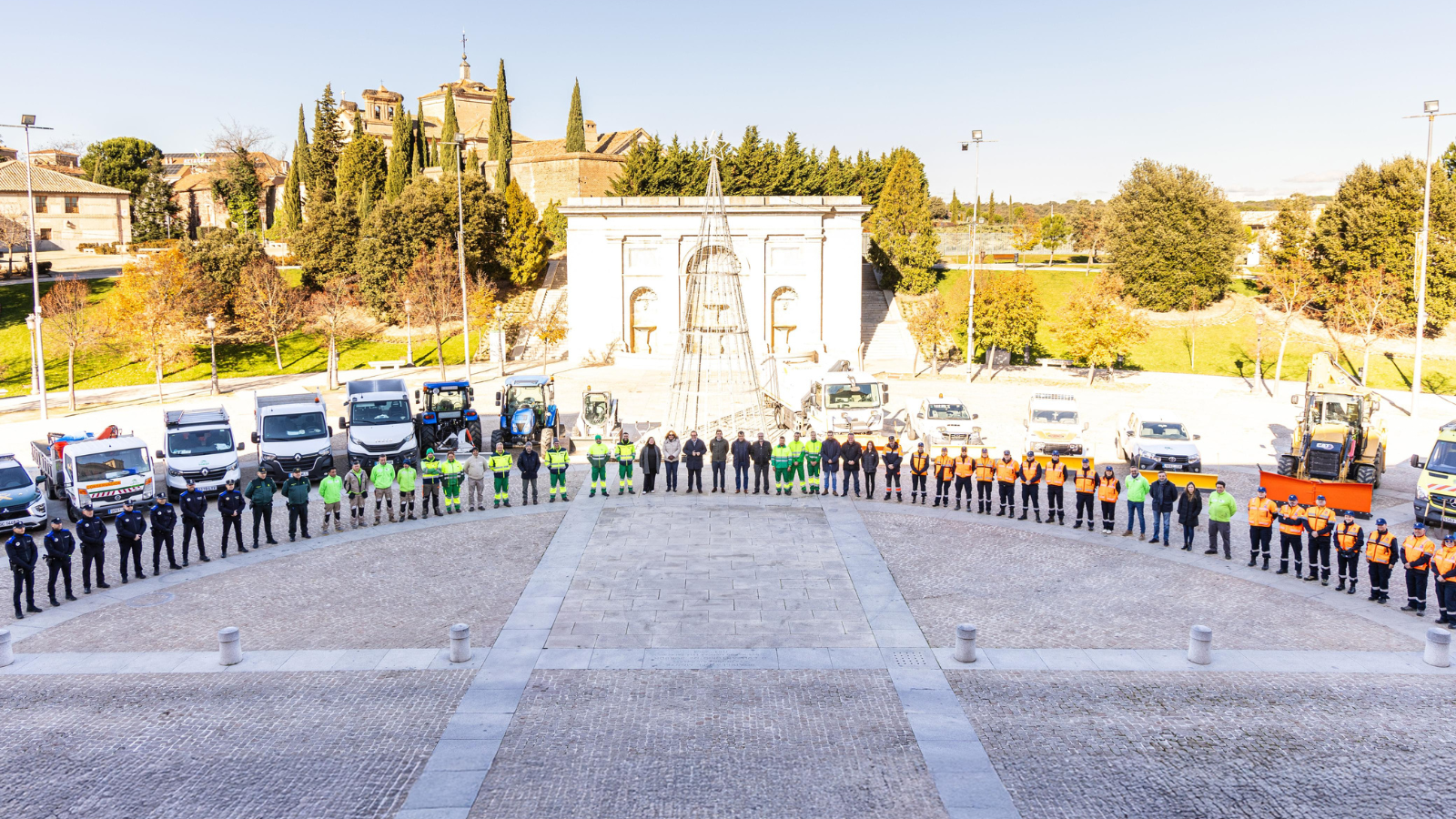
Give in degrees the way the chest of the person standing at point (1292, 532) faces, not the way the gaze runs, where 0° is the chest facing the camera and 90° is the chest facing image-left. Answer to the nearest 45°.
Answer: approximately 0°

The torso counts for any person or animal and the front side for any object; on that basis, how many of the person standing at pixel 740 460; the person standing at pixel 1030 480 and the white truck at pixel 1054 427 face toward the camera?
3

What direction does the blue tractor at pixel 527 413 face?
toward the camera

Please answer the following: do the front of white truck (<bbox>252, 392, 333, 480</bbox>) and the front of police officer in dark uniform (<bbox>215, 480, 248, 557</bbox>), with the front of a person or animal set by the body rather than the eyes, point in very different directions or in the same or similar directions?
same or similar directions

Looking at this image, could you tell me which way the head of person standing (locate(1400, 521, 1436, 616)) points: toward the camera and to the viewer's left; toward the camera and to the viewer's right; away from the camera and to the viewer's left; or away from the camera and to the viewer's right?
toward the camera and to the viewer's left

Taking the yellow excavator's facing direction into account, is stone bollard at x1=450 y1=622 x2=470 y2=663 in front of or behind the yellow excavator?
in front

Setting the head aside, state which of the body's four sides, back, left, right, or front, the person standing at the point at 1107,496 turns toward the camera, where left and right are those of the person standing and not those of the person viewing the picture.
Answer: front

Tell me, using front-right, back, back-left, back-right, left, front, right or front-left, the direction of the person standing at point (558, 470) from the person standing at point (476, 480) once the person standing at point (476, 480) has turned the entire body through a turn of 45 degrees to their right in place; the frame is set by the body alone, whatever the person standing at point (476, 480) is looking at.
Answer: back-left

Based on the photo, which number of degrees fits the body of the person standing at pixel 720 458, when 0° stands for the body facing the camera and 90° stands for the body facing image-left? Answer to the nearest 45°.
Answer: approximately 0°

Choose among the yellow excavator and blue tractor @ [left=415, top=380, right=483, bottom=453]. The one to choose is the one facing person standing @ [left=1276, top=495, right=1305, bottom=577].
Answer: the yellow excavator

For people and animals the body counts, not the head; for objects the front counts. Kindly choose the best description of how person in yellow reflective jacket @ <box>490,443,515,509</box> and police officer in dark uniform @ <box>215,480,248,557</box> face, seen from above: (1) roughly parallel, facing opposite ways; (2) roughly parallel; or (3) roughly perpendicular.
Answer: roughly parallel
